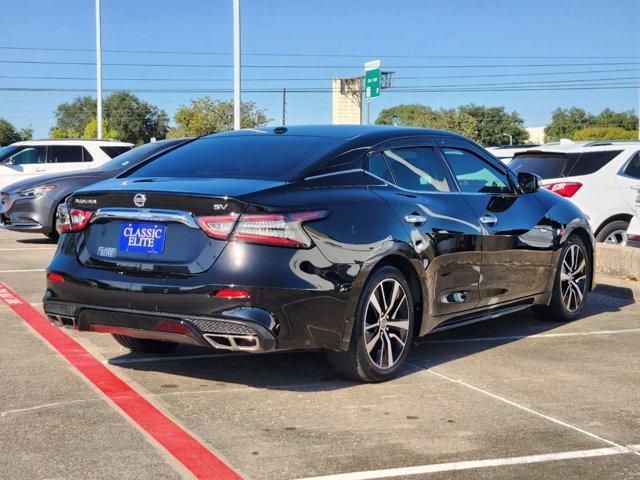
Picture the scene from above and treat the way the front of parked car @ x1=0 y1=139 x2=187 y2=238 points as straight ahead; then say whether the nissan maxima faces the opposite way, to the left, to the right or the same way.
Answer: the opposite way

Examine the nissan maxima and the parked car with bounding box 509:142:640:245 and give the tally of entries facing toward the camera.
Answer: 0

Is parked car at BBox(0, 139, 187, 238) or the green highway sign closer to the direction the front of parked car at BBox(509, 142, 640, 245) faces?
the green highway sign

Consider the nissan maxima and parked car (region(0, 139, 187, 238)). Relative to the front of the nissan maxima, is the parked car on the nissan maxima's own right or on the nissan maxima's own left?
on the nissan maxima's own left

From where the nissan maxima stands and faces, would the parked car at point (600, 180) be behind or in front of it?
in front

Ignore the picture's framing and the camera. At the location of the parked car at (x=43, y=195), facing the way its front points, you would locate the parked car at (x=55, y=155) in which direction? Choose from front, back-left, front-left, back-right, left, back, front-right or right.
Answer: back-right

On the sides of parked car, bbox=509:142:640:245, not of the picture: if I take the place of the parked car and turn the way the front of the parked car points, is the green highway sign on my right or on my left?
on my left

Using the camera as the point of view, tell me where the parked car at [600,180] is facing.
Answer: facing away from the viewer and to the right of the viewer

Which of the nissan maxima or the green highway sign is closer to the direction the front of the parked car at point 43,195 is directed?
the nissan maxima

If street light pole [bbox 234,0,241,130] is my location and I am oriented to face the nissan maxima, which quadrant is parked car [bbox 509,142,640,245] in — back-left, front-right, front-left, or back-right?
front-left

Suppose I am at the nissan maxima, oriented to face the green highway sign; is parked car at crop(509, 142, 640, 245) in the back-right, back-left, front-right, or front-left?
front-right
